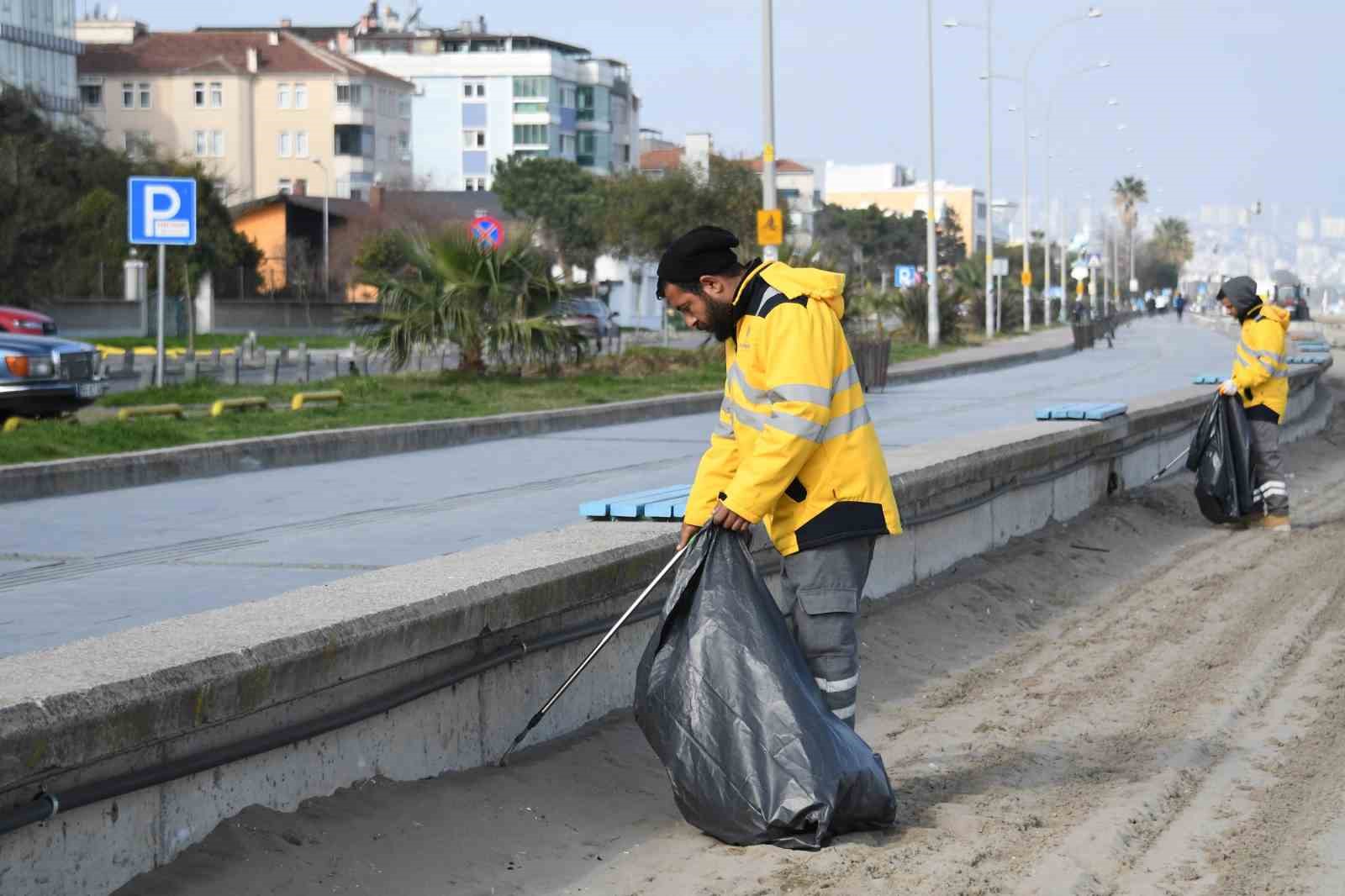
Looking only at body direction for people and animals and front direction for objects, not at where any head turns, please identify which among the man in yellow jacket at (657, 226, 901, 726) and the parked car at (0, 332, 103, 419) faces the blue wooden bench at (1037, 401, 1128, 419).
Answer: the parked car

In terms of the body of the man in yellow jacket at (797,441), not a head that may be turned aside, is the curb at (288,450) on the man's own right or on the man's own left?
on the man's own right

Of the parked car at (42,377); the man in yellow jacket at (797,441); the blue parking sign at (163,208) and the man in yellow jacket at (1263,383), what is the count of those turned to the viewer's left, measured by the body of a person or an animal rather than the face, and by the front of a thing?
2

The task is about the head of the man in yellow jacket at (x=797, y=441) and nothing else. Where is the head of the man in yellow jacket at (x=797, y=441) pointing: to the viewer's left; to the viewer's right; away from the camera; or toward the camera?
to the viewer's left

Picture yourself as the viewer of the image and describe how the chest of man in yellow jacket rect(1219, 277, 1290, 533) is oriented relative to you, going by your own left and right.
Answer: facing to the left of the viewer

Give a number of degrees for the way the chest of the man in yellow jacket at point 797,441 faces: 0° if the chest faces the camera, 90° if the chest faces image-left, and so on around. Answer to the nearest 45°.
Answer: approximately 90°

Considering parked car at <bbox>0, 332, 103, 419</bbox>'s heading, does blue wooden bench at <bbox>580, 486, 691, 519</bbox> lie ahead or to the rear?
ahead

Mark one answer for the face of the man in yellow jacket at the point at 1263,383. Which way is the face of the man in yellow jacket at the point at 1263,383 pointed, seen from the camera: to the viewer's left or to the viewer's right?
to the viewer's left

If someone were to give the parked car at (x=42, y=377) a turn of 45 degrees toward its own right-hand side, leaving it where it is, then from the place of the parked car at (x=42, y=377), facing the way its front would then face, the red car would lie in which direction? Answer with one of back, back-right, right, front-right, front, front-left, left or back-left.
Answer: back

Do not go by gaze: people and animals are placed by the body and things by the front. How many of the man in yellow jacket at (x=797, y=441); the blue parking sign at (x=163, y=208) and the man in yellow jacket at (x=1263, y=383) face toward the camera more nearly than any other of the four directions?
1

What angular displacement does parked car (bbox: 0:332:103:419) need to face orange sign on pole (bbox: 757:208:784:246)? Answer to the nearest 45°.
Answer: approximately 90° to its left
